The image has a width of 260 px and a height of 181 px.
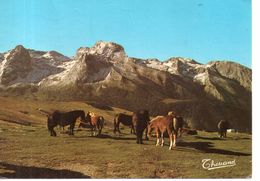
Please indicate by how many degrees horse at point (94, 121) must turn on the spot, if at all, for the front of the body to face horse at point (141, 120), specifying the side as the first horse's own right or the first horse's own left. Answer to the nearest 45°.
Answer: approximately 135° to the first horse's own left
